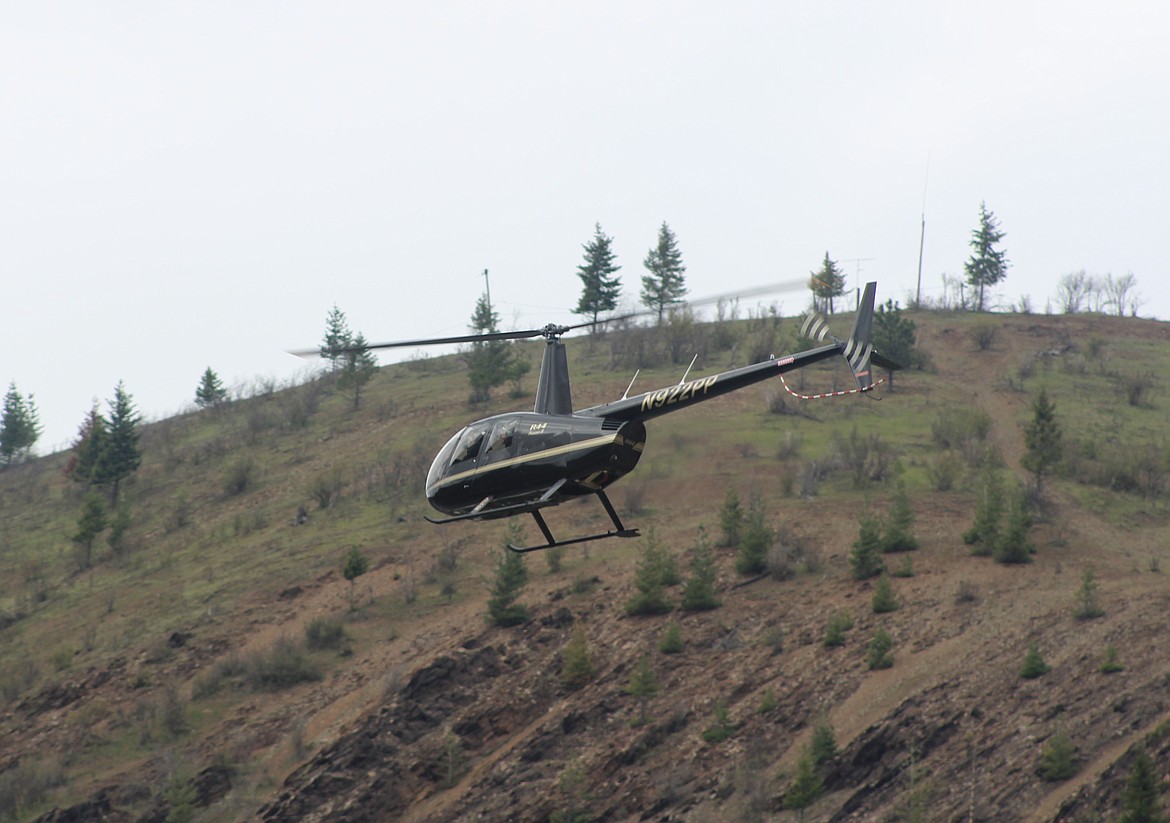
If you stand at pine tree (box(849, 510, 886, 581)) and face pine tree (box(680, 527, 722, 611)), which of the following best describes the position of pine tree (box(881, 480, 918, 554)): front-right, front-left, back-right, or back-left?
back-right

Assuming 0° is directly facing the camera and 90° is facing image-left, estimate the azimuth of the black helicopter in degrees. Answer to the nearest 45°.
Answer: approximately 135°

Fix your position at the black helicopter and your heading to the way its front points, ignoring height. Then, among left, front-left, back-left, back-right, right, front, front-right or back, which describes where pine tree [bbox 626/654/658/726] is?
front-right

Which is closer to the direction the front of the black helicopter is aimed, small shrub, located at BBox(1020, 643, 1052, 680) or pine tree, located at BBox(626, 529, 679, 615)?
the pine tree

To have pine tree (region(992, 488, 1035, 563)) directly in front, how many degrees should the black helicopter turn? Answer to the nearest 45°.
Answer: approximately 90° to its right

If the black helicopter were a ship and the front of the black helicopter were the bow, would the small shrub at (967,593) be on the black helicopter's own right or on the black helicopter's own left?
on the black helicopter's own right

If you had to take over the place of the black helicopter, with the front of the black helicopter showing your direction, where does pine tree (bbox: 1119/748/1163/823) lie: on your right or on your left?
on your right

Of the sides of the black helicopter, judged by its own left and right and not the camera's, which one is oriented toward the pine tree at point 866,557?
right

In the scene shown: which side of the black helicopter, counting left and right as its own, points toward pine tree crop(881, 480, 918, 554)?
right

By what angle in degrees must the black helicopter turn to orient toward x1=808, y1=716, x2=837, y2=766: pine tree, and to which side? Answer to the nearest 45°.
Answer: approximately 90° to its right

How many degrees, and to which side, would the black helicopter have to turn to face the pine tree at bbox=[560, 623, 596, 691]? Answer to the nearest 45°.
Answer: approximately 45° to its right
